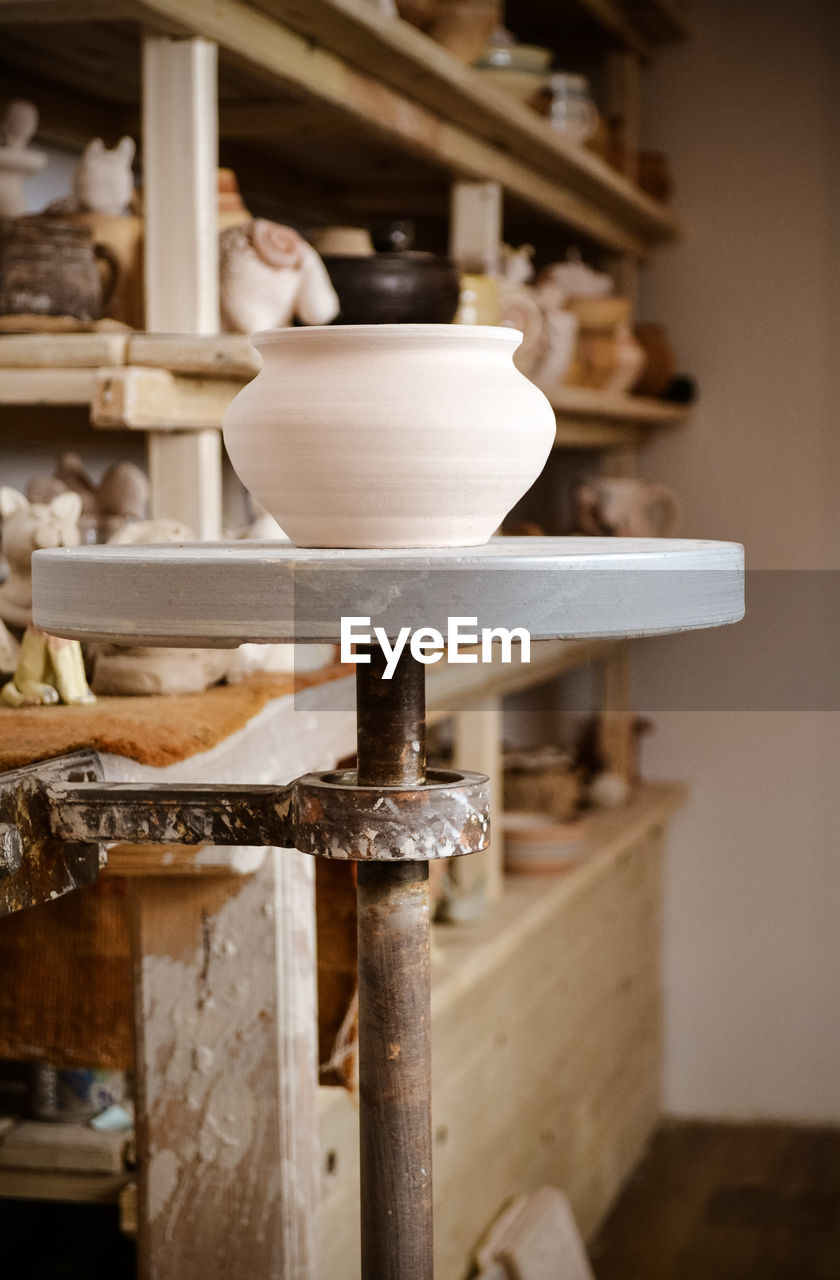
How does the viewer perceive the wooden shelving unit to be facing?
facing the viewer and to the right of the viewer
